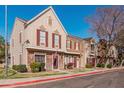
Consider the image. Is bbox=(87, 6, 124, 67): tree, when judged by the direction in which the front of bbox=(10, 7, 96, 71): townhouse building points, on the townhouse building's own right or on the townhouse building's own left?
on the townhouse building's own left

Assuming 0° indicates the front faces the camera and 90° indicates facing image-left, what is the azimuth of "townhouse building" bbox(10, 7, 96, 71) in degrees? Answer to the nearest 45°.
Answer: approximately 315°
